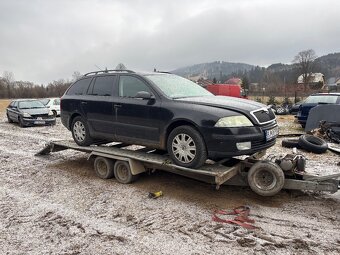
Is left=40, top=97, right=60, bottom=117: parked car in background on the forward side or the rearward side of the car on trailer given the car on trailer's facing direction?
on the rearward side

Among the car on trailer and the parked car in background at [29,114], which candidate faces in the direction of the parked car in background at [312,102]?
the parked car in background at [29,114]

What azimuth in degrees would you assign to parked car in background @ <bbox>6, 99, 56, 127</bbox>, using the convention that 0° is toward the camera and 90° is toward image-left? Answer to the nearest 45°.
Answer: approximately 315°

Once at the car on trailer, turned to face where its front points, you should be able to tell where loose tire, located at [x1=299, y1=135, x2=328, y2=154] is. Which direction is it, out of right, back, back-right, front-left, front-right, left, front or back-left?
left

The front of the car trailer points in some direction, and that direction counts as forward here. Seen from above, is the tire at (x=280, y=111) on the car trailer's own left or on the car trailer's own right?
on the car trailer's own left

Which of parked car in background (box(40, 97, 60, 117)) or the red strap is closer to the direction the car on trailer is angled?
the red strap

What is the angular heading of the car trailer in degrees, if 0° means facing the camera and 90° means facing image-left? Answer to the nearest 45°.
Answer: approximately 315°

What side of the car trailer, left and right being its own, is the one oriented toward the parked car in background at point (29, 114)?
back

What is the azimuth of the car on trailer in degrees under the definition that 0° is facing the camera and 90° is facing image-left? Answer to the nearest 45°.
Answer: approximately 315°

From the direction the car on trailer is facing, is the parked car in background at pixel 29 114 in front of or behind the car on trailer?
behind

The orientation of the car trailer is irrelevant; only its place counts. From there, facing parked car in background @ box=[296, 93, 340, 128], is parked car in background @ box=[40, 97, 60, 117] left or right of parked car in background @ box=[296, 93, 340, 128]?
left
